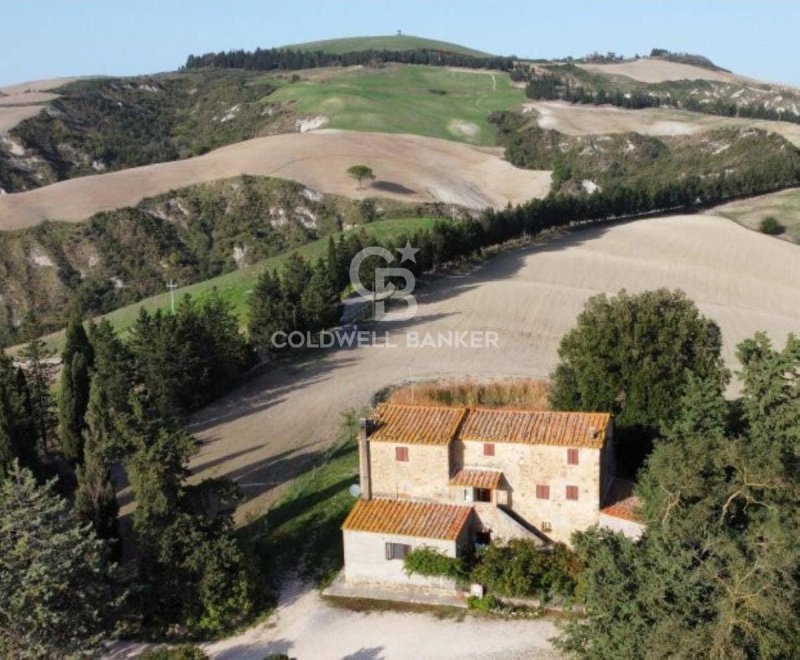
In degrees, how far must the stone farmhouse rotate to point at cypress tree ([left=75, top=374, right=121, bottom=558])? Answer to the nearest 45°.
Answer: approximately 90° to its right

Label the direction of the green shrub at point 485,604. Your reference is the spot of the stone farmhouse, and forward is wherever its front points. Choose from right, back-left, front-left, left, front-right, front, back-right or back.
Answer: front

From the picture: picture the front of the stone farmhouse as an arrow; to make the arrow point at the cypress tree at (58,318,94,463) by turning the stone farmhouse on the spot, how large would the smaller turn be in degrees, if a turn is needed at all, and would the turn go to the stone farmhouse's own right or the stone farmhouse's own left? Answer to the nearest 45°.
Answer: approximately 135° to the stone farmhouse's own right

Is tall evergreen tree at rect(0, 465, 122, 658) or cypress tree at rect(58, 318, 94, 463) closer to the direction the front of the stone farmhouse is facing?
the tall evergreen tree

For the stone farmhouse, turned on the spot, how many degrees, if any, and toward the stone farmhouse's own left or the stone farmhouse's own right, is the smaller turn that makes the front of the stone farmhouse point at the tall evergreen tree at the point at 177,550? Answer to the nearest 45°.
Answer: approximately 90° to the stone farmhouse's own right

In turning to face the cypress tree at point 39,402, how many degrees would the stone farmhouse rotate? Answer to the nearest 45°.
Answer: approximately 135° to its right

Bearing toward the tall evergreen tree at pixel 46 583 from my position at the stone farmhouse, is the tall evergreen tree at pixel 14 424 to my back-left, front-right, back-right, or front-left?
front-right

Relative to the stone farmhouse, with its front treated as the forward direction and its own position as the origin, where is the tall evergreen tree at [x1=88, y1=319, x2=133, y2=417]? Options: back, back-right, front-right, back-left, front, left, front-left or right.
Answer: back-right

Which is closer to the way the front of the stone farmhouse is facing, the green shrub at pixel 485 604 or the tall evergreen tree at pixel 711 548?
the green shrub

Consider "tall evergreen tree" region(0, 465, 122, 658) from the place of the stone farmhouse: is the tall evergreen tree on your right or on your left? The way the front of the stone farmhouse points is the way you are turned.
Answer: on your right

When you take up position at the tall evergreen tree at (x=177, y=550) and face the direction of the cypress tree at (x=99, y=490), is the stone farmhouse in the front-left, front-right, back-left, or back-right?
back-right

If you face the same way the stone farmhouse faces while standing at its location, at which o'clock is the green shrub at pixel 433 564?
The green shrub is roughly at 1 o'clock from the stone farmhouse.

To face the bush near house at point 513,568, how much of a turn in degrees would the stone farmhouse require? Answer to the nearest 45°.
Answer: approximately 45° to its left

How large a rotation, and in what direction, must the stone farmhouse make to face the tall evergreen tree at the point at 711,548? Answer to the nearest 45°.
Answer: approximately 45° to its left

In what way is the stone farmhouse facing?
toward the camera
